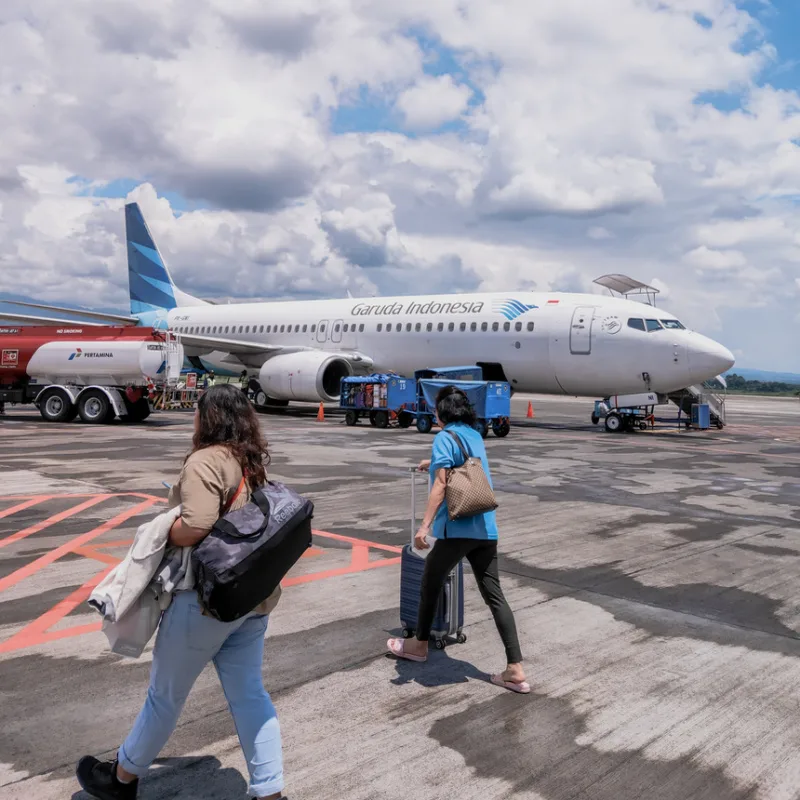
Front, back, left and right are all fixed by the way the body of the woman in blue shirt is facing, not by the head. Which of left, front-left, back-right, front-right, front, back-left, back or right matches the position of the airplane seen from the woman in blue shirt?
front-right

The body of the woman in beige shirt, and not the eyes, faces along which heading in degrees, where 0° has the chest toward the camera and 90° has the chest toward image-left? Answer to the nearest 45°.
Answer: approximately 135°

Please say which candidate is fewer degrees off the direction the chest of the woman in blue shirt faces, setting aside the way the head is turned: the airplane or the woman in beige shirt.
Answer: the airplane

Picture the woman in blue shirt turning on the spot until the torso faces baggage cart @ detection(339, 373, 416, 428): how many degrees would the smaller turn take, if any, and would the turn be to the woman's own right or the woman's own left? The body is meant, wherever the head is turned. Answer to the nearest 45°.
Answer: approximately 45° to the woman's own right

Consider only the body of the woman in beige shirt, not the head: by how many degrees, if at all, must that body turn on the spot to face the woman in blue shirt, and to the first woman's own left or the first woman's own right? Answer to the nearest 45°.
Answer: approximately 90° to the first woman's own right

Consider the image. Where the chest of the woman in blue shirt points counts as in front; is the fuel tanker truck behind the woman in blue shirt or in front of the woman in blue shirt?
in front

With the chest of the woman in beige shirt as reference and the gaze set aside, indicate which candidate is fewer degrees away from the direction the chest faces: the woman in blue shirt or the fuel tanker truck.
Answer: the fuel tanker truck

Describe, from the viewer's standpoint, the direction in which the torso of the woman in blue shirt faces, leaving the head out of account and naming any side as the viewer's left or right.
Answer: facing away from the viewer and to the left of the viewer

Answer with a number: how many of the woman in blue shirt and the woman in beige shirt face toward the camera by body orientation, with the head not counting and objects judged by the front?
0

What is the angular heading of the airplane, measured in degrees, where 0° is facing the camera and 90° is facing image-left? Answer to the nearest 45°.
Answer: approximately 315°

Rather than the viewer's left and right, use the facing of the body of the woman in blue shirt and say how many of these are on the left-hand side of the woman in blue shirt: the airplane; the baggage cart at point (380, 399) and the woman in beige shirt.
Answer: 1
